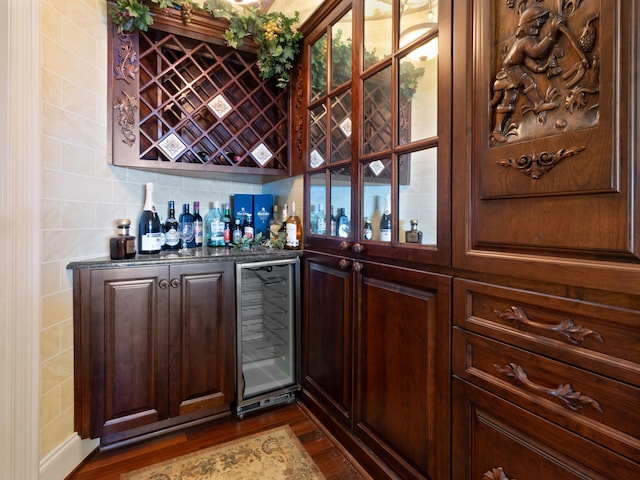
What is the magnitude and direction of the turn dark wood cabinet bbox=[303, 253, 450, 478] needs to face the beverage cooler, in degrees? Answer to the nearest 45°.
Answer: approximately 90° to its right

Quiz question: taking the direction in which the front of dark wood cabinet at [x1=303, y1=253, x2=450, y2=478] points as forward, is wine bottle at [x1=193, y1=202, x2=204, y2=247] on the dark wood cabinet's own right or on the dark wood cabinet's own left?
on the dark wood cabinet's own right

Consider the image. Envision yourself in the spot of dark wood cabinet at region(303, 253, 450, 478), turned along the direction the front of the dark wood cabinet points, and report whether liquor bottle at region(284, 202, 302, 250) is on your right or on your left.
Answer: on your right

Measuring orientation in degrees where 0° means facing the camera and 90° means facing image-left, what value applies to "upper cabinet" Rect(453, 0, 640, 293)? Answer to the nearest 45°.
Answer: approximately 45°

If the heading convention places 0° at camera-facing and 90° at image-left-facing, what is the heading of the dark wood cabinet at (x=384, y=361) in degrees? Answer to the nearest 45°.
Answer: approximately 45°

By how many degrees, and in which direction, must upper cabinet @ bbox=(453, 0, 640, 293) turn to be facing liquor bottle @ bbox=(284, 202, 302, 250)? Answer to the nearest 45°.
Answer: approximately 90° to its right
